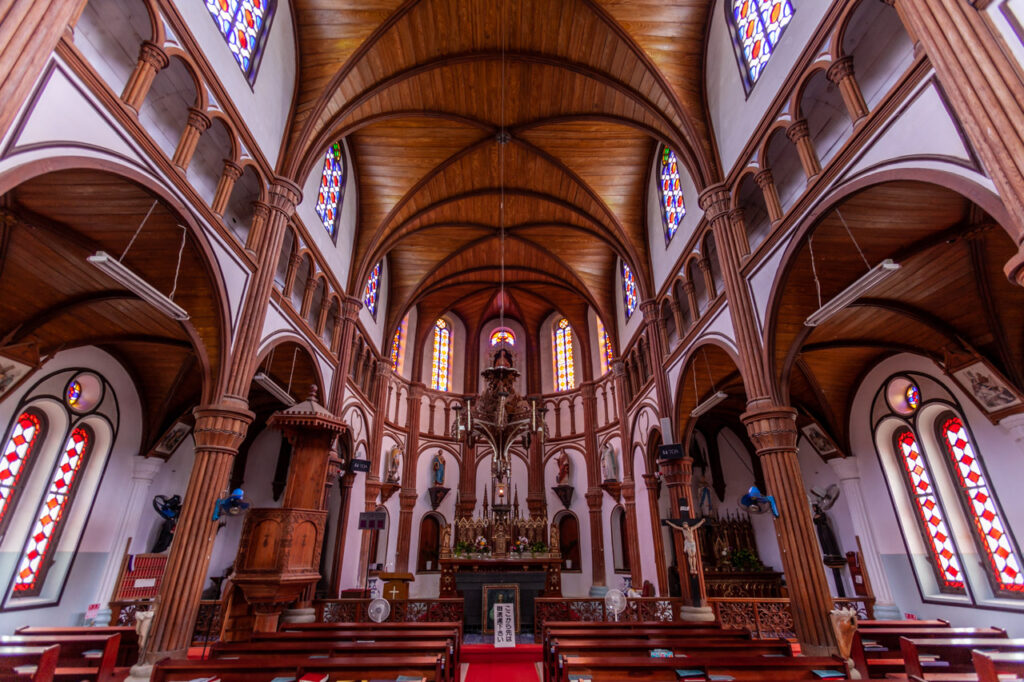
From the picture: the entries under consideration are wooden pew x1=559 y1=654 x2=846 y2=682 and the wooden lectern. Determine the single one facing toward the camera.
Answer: the wooden lectern

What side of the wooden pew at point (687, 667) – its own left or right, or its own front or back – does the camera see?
back

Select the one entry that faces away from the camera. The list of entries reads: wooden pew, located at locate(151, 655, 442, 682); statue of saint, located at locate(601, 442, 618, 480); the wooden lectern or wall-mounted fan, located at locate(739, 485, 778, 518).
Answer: the wooden pew

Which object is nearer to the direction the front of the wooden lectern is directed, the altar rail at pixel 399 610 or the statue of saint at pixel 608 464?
the altar rail

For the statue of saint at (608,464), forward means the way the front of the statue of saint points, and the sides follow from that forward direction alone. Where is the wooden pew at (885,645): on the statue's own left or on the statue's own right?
on the statue's own left

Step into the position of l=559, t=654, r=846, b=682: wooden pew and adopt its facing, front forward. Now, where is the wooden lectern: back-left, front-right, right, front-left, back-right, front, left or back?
front-left

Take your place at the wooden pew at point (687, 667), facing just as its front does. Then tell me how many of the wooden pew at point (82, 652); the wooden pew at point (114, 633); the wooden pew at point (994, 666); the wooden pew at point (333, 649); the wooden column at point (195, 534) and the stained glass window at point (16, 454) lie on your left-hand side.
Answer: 5

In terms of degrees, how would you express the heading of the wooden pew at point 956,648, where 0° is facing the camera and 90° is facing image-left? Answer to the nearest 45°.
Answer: approximately 135°

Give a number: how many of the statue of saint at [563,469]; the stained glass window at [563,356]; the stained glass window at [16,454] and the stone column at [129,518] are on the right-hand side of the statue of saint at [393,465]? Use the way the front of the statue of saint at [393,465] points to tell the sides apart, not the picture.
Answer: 2

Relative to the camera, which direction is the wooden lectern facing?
toward the camera

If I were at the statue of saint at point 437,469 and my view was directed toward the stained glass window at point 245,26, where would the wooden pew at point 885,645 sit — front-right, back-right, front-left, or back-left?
front-left

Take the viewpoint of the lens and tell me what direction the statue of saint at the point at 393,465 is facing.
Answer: facing the viewer and to the right of the viewer

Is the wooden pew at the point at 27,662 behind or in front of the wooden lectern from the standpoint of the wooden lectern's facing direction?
in front

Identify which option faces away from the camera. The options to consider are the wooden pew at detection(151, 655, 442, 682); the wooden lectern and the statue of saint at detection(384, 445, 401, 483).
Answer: the wooden pew

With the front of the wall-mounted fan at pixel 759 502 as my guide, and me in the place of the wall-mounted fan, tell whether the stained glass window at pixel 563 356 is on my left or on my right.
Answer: on my right

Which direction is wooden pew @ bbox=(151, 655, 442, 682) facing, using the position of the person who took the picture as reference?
facing away from the viewer

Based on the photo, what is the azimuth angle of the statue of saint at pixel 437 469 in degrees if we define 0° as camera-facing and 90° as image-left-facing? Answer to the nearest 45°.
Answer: approximately 315°

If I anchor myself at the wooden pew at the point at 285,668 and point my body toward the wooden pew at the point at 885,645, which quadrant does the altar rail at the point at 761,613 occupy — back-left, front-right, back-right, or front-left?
front-left

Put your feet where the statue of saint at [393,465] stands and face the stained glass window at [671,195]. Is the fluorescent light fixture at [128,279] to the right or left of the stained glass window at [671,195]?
right
